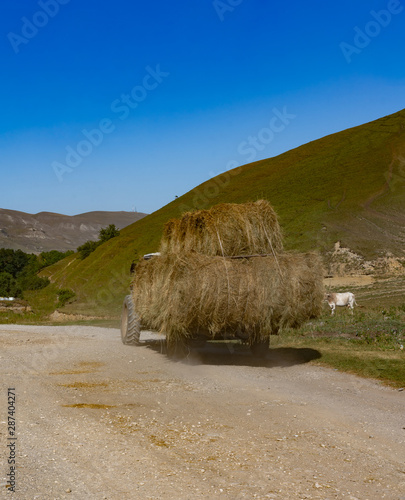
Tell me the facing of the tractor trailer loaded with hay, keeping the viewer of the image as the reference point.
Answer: facing away from the viewer and to the left of the viewer

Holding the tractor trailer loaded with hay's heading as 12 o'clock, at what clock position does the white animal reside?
The white animal is roughly at 2 o'clock from the tractor trailer loaded with hay.
